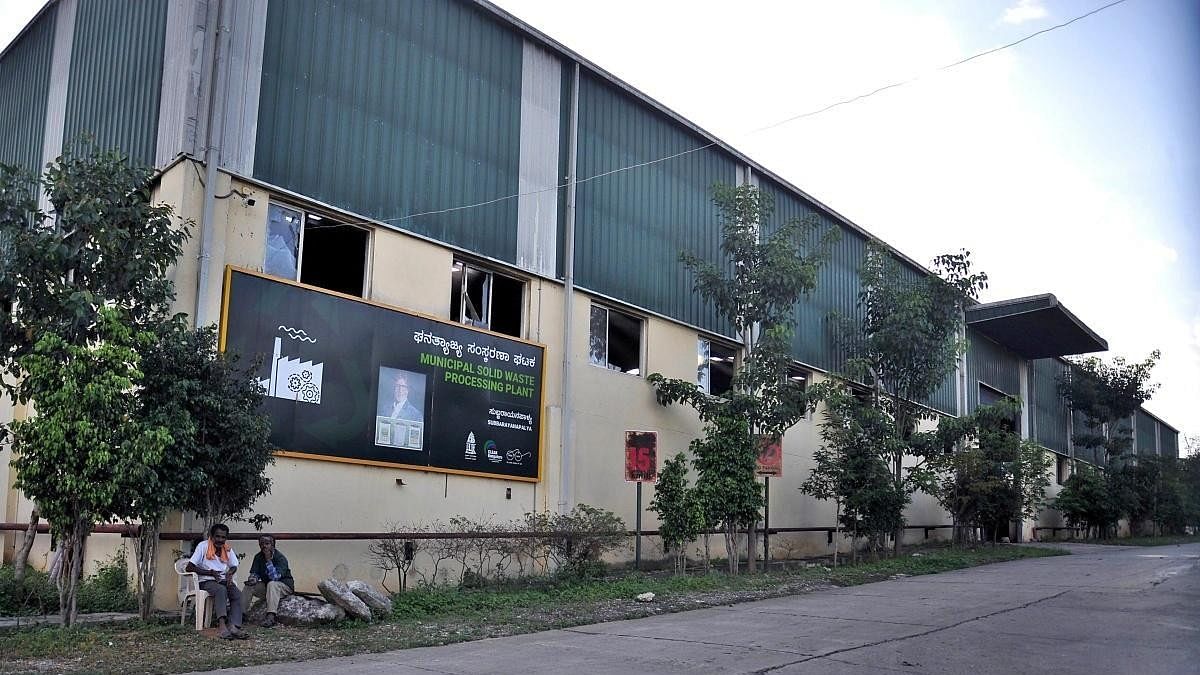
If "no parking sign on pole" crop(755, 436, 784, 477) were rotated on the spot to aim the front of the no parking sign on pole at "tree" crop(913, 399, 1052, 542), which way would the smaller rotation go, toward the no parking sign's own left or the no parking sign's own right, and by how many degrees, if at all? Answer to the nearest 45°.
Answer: approximately 135° to the no parking sign's own left

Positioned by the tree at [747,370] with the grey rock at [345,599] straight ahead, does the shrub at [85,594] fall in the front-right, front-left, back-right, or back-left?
front-right

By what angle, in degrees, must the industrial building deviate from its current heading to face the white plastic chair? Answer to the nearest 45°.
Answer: approximately 45° to its right

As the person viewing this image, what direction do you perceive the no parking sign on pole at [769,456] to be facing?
facing the viewer

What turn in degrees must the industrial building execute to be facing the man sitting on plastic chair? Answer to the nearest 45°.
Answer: approximately 45° to its right

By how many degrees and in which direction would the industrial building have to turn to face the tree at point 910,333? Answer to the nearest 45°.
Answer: approximately 90° to its left

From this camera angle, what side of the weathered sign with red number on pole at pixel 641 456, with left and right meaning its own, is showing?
front

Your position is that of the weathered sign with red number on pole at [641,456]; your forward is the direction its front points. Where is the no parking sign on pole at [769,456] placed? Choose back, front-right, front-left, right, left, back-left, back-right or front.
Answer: back-left

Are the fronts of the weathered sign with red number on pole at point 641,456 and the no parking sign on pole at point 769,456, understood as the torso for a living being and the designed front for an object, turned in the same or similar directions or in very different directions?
same or similar directions

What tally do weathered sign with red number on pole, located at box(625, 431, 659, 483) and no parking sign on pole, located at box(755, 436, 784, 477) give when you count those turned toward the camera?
2

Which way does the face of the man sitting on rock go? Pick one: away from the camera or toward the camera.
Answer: toward the camera
